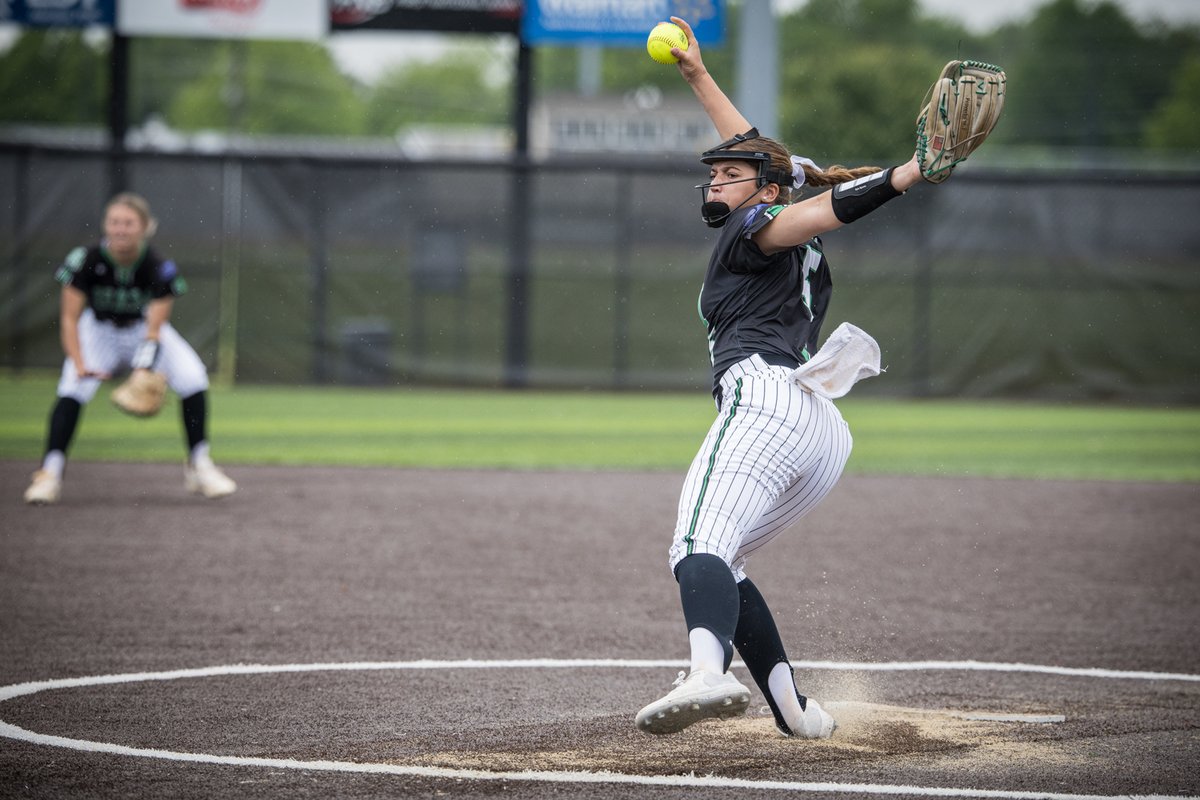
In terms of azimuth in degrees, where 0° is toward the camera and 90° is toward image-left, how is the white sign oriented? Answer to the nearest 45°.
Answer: approximately 0°

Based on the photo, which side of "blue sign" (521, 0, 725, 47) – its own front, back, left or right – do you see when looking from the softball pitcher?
front

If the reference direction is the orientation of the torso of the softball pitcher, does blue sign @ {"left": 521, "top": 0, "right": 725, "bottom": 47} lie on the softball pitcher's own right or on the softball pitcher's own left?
on the softball pitcher's own right

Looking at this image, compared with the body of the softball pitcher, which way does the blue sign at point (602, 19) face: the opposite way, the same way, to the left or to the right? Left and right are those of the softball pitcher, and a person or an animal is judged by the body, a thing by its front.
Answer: to the left

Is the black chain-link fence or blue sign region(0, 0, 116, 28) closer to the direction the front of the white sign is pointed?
the black chain-link fence

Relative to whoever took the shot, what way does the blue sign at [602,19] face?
facing the viewer

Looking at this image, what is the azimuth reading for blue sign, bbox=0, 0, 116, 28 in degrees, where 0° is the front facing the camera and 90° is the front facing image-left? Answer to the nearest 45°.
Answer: approximately 0°

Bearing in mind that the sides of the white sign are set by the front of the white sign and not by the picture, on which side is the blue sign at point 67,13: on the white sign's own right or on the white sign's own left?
on the white sign's own right
